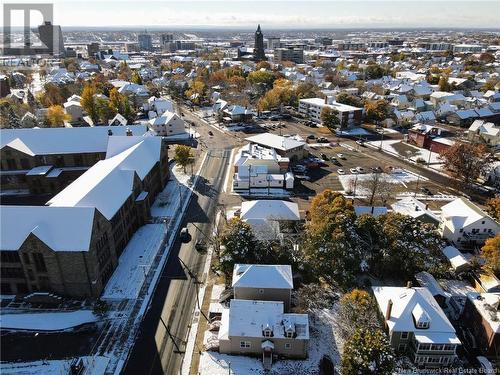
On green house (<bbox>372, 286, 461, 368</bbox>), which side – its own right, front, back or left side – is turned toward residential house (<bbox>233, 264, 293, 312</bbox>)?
right

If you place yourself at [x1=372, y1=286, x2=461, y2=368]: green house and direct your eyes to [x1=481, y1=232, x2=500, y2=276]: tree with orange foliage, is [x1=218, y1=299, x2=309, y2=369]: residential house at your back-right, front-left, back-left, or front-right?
back-left

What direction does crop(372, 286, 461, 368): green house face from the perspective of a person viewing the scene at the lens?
facing the viewer

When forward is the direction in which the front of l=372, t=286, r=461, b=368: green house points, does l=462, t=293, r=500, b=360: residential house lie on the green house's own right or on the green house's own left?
on the green house's own left

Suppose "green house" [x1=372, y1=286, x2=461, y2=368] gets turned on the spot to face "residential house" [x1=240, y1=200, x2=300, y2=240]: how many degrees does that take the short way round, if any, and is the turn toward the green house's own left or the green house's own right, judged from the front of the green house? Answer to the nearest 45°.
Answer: approximately 135° to the green house's own right

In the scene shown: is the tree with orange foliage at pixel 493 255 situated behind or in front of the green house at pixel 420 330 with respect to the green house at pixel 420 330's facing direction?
behind

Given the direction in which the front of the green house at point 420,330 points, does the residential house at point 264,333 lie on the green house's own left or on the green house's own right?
on the green house's own right

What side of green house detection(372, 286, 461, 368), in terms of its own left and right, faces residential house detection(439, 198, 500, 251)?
back
